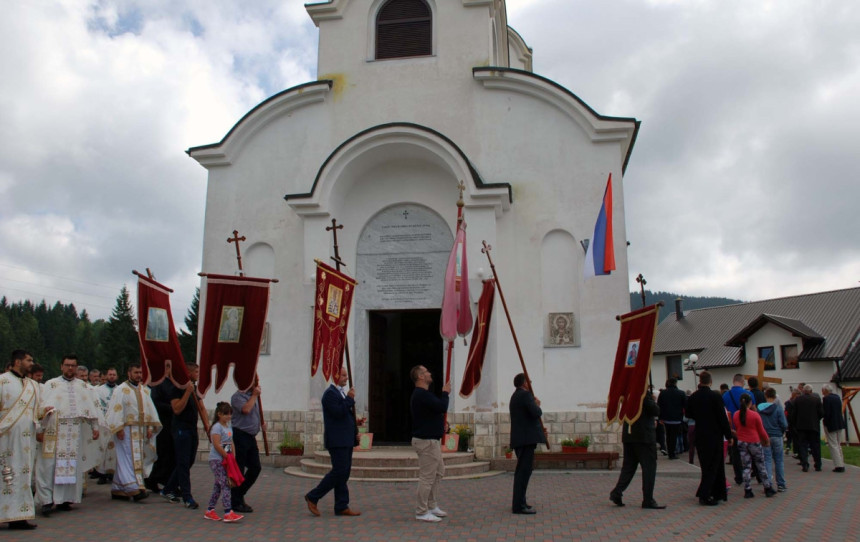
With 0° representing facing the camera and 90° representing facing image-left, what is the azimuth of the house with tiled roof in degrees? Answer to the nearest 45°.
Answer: approximately 45°

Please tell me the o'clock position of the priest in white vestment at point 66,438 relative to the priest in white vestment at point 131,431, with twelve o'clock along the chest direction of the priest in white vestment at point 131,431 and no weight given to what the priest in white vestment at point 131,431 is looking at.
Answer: the priest in white vestment at point 66,438 is roughly at 3 o'clock from the priest in white vestment at point 131,431.

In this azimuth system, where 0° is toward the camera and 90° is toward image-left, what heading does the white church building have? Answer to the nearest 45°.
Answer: approximately 0°
